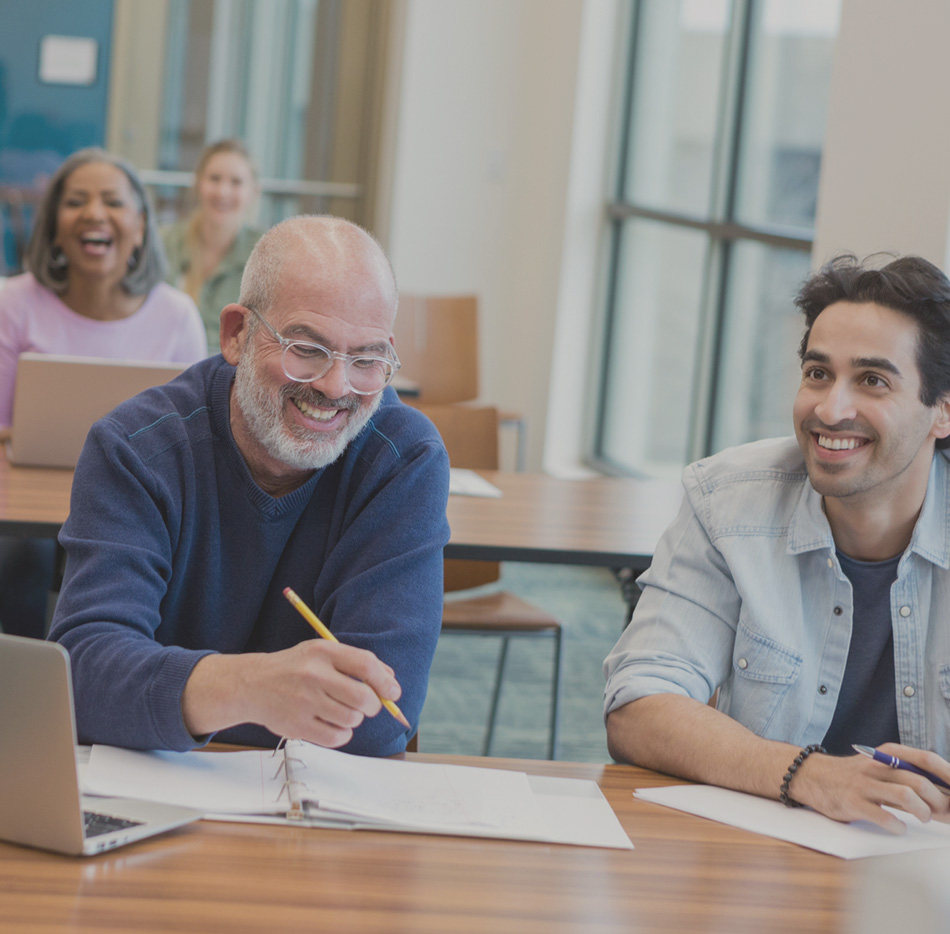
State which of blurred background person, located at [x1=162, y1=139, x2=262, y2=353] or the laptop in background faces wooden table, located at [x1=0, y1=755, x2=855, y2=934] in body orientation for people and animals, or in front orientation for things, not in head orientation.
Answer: the blurred background person

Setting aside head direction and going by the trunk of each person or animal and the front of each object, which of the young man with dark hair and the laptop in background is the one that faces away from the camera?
the laptop in background

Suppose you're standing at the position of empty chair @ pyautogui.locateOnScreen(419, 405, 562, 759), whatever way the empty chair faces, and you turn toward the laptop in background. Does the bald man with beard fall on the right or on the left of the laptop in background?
left

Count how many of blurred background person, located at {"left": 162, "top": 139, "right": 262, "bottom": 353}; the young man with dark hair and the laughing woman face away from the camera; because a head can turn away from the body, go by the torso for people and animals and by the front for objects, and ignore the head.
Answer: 0

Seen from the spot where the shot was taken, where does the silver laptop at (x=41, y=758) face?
facing away from the viewer and to the right of the viewer

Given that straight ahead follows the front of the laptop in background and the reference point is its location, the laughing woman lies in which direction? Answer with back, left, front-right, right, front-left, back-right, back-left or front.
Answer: front

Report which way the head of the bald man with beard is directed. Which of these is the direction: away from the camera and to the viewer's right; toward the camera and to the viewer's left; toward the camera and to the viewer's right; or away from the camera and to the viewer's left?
toward the camera and to the viewer's right

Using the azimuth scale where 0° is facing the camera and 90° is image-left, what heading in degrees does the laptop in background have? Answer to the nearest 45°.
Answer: approximately 180°

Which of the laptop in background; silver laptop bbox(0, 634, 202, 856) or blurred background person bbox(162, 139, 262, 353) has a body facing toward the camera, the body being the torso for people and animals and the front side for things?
the blurred background person

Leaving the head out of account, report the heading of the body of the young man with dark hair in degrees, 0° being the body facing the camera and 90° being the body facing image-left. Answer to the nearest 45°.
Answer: approximately 0°

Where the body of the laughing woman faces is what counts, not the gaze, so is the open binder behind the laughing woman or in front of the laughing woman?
in front

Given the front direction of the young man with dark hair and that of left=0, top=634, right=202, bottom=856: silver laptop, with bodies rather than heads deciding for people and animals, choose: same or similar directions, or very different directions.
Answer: very different directions

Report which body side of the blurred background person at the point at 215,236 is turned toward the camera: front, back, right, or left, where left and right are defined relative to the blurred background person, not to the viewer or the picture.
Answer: front

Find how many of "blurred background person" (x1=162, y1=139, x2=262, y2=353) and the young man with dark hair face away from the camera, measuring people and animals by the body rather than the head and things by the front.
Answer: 0

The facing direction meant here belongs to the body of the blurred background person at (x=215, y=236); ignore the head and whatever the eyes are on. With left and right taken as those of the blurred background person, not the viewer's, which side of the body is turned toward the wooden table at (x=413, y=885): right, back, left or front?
front
